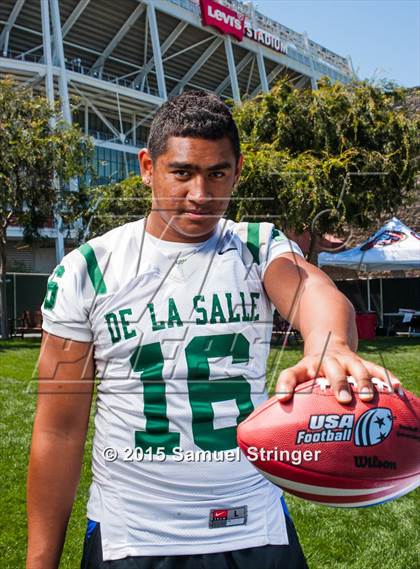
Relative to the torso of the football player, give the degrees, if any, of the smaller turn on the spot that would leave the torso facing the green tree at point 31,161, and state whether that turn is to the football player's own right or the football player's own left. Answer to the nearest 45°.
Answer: approximately 180°

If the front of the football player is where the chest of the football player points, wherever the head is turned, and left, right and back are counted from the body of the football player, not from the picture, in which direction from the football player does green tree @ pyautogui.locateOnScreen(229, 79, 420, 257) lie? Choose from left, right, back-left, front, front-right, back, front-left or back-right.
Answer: back

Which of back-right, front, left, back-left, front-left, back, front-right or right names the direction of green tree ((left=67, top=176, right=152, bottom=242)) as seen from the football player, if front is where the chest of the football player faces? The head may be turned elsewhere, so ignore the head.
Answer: back

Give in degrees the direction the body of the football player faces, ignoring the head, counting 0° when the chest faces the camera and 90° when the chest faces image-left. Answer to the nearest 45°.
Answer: approximately 0°

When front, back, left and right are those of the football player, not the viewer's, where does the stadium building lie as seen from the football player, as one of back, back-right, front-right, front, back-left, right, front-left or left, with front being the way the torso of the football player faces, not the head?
back

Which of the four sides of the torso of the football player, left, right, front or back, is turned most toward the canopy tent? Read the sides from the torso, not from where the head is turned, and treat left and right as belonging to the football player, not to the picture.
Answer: back
